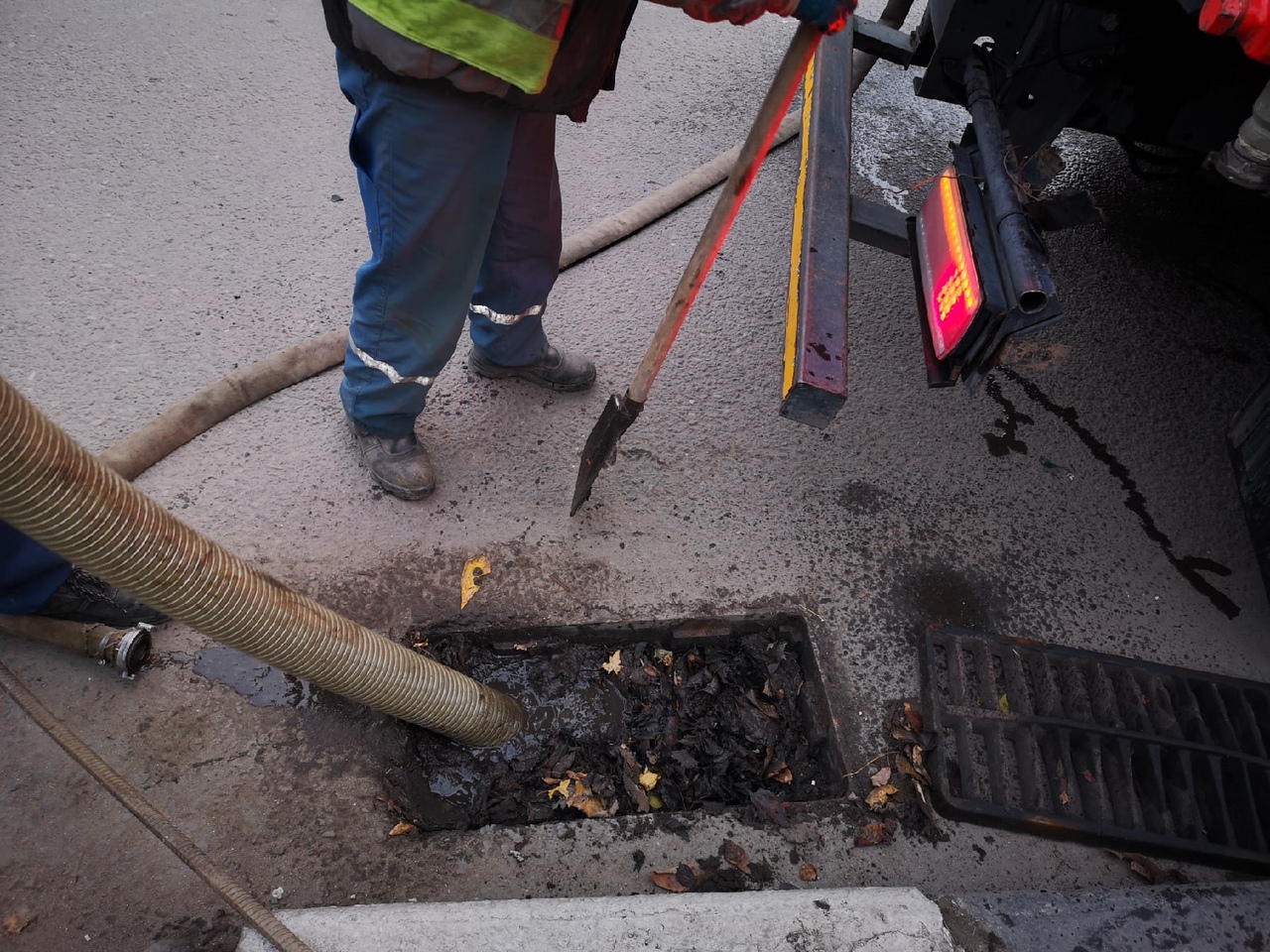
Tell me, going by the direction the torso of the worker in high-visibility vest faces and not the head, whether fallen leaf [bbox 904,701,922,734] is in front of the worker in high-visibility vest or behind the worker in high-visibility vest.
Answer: in front

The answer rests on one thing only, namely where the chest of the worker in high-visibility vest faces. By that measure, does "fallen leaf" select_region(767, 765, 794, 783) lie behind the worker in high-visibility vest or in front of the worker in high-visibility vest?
in front

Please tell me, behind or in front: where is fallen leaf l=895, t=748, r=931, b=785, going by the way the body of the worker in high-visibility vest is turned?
in front

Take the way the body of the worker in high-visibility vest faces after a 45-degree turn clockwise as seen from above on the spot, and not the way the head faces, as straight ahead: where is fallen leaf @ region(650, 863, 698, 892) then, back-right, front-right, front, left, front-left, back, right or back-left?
front-left

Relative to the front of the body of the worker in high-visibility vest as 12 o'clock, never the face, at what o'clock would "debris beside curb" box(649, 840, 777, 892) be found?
The debris beside curb is roughly at 12 o'clock from the worker in high-visibility vest.

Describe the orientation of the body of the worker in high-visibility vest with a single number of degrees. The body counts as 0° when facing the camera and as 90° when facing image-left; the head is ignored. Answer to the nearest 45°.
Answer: approximately 315°

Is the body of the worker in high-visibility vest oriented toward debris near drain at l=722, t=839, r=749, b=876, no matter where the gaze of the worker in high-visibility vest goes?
yes

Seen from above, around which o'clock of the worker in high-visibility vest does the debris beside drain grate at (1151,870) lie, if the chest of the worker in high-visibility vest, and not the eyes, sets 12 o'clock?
The debris beside drain grate is roughly at 11 o'clock from the worker in high-visibility vest.
